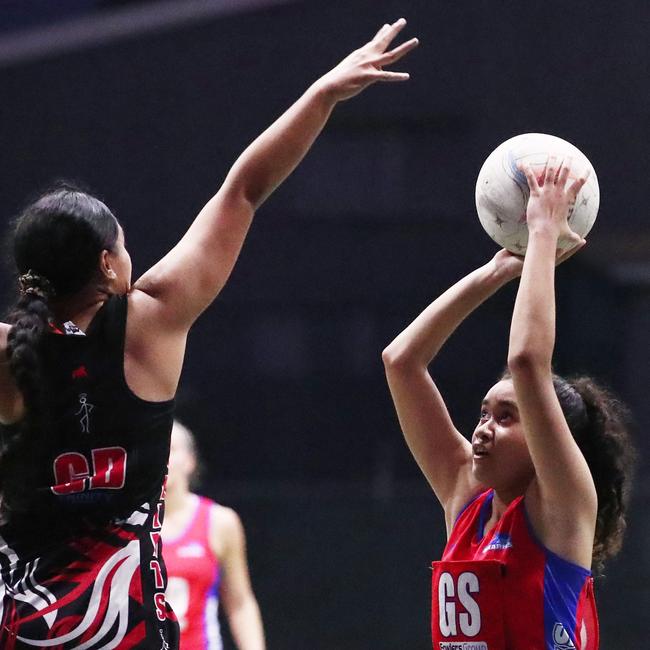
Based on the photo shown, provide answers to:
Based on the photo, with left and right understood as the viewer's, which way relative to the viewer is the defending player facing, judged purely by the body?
facing away from the viewer and to the right of the viewer

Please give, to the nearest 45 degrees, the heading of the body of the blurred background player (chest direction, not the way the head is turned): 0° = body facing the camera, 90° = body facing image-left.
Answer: approximately 45°

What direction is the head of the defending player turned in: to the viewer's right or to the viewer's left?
to the viewer's right

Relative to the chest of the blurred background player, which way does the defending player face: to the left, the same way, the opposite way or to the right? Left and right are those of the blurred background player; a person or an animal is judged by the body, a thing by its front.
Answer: the opposite way

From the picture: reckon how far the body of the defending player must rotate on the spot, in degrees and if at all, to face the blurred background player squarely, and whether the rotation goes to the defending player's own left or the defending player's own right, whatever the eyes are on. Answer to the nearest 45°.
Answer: approximately 45° to the defending player's own left
